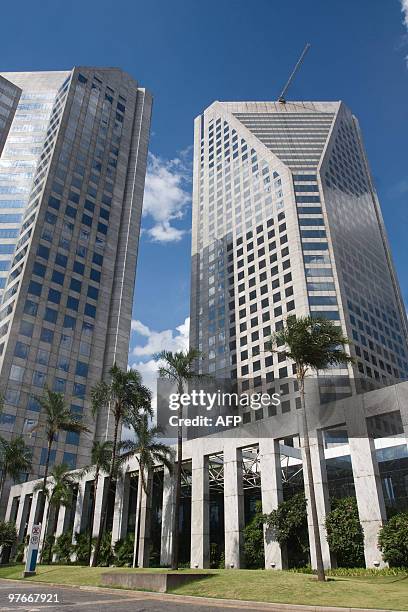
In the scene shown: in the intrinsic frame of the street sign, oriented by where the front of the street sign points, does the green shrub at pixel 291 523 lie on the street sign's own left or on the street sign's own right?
on the street sign's own left

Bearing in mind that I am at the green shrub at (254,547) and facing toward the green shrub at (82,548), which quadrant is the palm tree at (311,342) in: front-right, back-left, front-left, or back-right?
back-left

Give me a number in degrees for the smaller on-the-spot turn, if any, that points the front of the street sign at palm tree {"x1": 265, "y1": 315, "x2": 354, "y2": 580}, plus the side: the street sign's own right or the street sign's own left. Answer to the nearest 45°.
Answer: approximately 45° to the street sign's own left

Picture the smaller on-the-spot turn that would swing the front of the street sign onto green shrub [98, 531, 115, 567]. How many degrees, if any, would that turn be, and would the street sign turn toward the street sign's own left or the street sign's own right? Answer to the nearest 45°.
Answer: approximately 135° to the street sign's own left

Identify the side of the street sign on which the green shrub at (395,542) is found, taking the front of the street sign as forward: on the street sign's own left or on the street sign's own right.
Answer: on the street sign's own left

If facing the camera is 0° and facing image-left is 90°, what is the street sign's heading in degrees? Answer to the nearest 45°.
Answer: approximately 0°

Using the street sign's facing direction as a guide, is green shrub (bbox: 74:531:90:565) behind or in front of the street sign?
behind

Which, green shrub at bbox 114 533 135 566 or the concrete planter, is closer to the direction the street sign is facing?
the concrete planter
